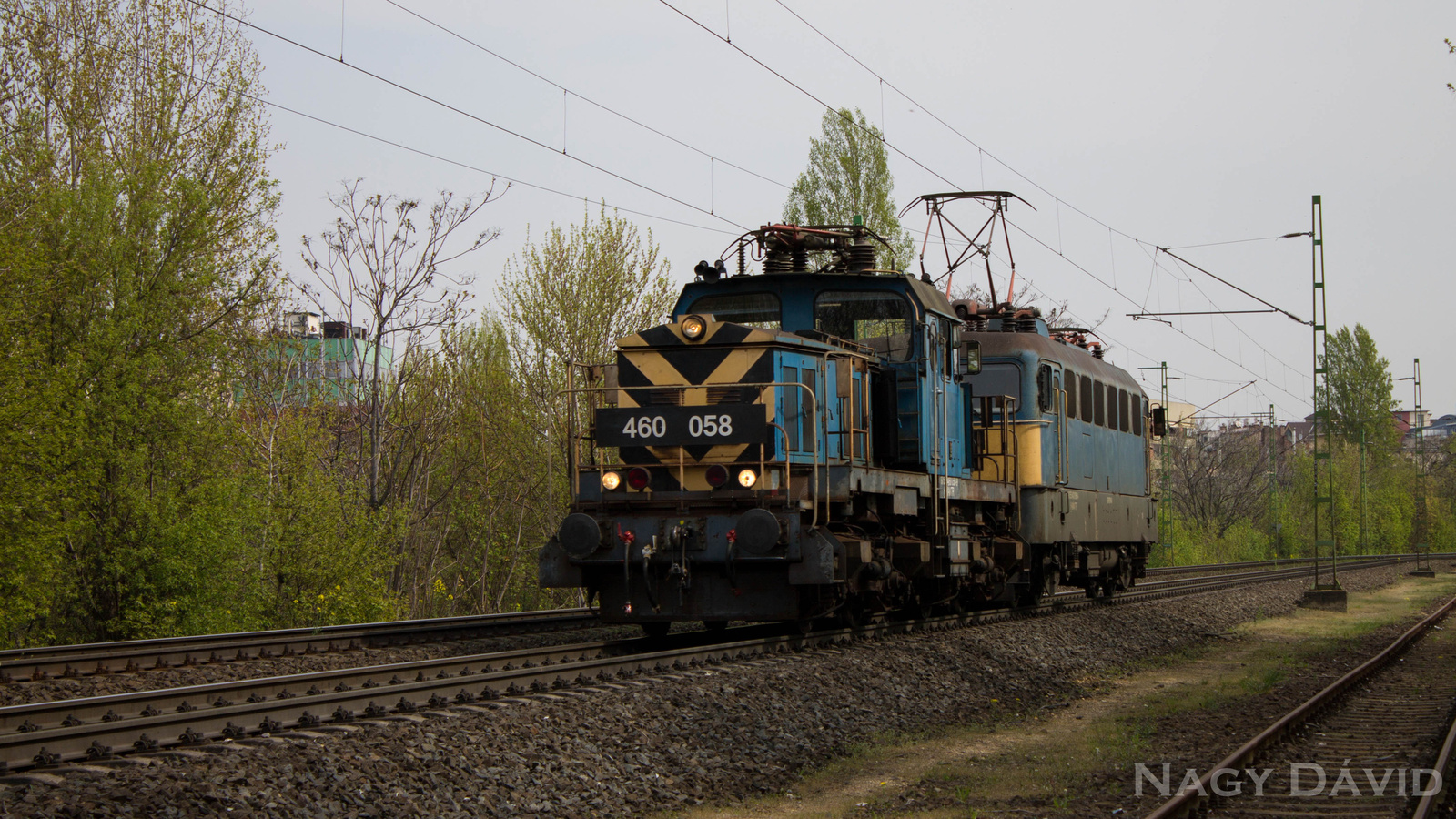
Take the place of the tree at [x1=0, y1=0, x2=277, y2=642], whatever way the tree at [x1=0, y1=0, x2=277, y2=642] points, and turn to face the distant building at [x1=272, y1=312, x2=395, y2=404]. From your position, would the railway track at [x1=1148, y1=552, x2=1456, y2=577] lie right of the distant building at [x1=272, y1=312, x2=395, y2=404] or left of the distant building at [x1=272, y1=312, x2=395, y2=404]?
right

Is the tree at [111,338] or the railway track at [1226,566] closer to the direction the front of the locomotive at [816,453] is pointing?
the tree

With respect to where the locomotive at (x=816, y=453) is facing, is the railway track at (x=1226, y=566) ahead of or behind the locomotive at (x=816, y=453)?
behind

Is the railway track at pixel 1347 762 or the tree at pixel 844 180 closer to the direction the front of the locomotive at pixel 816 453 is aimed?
the railway track

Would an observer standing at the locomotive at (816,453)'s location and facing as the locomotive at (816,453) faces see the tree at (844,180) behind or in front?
behind

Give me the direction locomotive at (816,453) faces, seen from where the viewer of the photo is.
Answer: facing the viewer and to the left of the viewer

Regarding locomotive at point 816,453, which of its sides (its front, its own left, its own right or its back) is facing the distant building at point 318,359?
right
